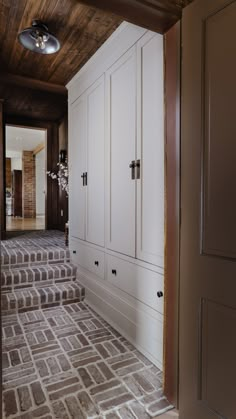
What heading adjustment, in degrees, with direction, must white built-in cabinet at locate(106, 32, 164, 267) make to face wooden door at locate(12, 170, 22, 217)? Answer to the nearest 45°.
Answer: approximately 90° to its right

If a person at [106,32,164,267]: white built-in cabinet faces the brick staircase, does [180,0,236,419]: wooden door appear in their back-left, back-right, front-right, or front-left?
back-left

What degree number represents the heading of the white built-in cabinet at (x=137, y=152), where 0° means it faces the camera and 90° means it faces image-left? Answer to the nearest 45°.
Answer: approximately 45°

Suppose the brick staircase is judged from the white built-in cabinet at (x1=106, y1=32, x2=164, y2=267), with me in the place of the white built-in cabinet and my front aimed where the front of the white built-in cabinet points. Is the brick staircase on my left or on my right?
on my right

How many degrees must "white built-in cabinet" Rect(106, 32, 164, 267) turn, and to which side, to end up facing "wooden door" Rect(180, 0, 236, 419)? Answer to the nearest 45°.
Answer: approximately 45° to its left

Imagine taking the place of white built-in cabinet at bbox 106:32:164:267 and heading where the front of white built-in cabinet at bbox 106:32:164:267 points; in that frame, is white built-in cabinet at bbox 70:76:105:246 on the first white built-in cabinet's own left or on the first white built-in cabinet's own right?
on the first white built-in cabinet's own right

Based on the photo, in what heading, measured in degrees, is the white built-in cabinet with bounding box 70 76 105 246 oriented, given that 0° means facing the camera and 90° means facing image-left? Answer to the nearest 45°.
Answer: approximately 45°
